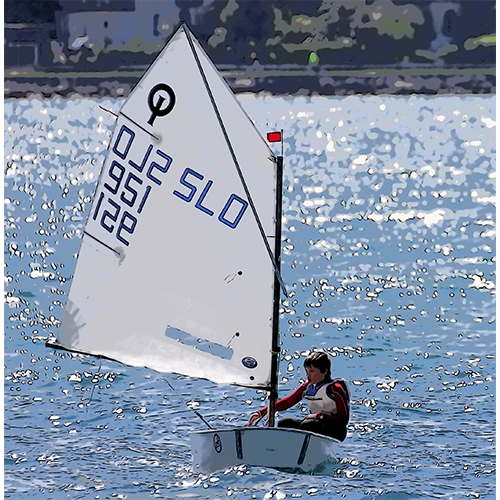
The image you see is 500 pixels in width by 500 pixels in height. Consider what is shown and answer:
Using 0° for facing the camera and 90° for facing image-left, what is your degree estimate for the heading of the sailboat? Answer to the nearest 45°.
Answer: approximately 0°

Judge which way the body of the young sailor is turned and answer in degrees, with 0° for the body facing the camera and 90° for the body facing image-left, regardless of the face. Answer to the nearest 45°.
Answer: approximately 45°
